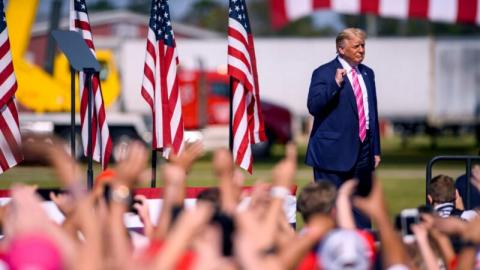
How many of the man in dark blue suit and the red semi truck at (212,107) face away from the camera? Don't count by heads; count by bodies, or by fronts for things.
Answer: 0

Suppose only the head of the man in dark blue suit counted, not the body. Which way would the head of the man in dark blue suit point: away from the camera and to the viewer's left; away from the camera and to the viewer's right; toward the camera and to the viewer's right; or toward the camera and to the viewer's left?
toward the camera and to the viewer's right

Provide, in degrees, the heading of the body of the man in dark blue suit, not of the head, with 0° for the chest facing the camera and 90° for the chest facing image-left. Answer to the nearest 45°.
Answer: approximately 315°
